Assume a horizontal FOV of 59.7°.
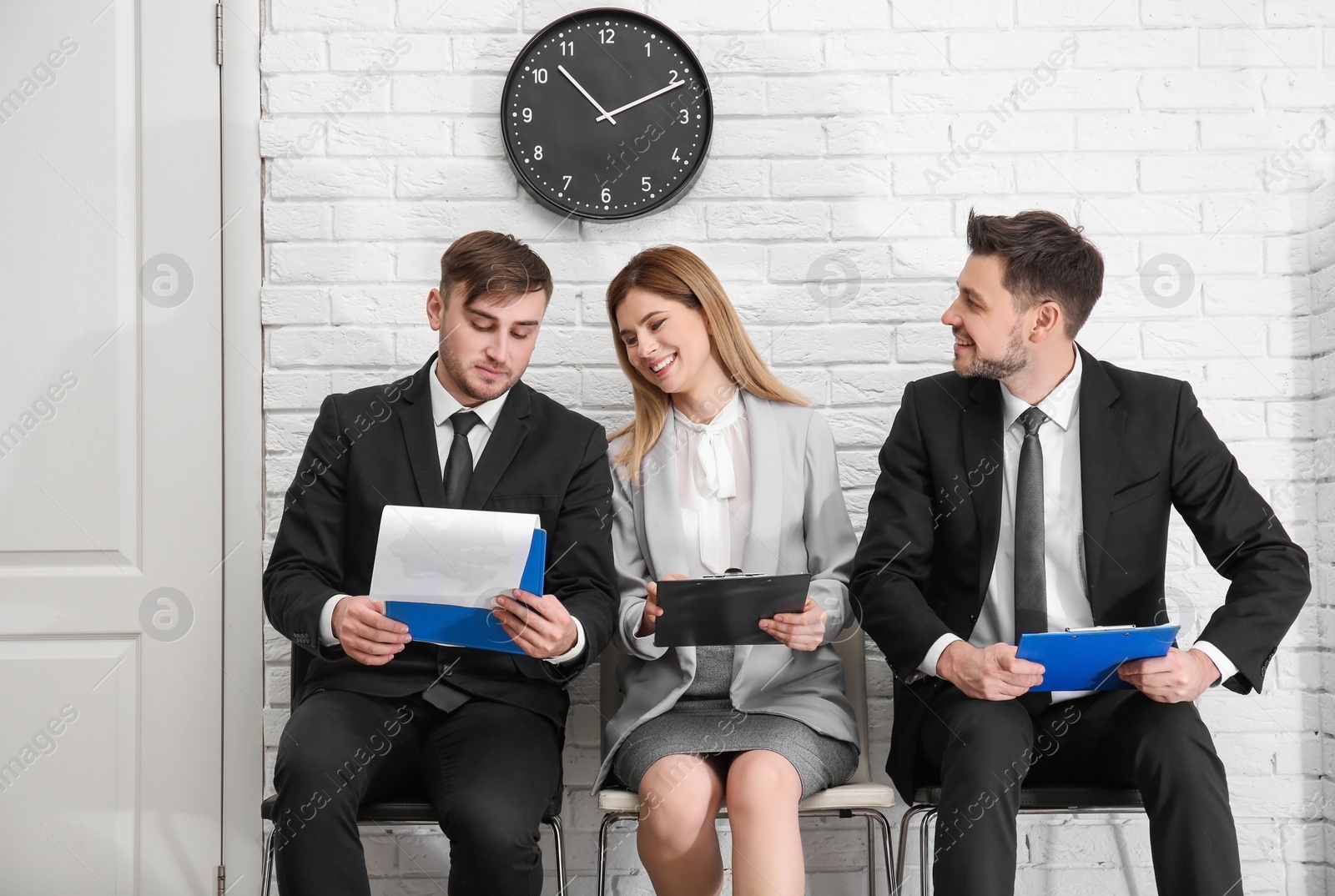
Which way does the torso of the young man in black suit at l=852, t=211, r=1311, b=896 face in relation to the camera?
toward the camera

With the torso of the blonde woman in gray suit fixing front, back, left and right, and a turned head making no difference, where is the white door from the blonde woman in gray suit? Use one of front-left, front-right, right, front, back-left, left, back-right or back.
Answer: right

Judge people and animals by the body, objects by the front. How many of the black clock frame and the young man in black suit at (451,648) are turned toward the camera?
2

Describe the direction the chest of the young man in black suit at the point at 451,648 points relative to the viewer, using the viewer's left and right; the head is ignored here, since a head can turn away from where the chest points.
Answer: facing the viewer

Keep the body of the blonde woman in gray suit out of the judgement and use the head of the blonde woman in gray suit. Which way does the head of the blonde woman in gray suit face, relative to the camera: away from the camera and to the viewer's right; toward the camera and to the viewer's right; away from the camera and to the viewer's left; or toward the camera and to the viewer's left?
toward the camera and to the viewer's left

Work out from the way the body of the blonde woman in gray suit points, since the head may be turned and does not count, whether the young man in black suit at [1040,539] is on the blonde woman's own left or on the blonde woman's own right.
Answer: on the blonde woman's own left

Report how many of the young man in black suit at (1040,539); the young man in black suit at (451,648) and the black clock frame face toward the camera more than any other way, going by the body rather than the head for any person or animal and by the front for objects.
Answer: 3

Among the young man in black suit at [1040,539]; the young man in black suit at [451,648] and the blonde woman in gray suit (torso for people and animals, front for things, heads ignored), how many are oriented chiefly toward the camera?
3

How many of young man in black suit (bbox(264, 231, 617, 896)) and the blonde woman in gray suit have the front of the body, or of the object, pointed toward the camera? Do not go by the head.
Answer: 2

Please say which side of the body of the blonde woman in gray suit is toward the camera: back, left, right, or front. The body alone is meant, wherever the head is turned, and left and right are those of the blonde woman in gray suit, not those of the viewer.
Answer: front
